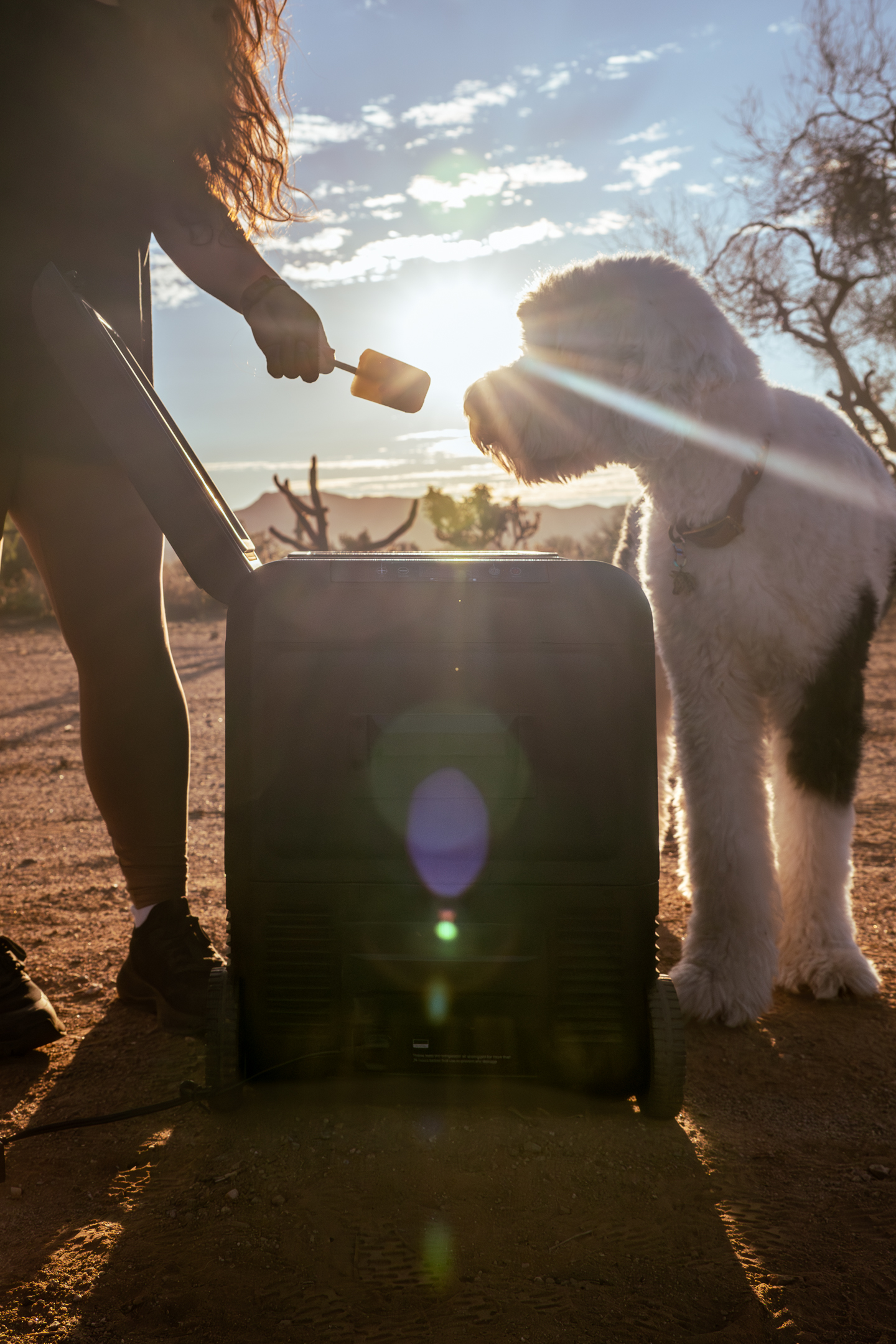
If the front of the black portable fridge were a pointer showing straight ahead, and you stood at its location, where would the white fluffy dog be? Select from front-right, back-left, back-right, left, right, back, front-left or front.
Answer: back-left

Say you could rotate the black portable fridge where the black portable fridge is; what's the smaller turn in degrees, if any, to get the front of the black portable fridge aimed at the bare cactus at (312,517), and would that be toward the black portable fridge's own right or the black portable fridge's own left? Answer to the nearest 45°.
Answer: approximately 180°

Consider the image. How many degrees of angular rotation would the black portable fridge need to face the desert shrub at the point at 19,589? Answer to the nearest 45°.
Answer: approximately 180°

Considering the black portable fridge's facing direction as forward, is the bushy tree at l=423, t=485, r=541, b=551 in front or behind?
behind

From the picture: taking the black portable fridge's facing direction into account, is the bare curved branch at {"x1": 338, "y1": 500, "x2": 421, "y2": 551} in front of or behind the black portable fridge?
behind

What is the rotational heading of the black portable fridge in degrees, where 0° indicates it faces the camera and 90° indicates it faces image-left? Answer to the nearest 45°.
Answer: approximately 0°
